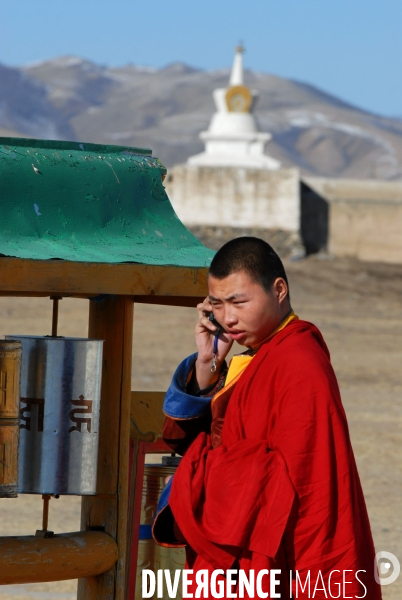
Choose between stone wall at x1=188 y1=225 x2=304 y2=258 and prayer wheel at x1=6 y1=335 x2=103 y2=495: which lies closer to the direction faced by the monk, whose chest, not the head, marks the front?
the prayer wheel

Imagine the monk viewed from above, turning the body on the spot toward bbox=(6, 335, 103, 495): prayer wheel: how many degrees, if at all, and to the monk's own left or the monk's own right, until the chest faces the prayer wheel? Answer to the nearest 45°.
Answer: approximately 90° to the monk's own right

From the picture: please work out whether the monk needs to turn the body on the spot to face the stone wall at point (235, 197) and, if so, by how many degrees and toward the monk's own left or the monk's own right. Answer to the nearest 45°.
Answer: approximately 135° to the monk's own right

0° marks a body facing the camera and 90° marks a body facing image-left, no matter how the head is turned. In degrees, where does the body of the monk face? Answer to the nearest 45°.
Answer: approximately 45°

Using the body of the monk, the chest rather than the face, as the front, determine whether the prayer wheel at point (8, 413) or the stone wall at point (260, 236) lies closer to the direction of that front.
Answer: the prayer wheel

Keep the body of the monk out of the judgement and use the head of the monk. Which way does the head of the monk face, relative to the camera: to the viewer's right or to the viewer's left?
to the viewer's left

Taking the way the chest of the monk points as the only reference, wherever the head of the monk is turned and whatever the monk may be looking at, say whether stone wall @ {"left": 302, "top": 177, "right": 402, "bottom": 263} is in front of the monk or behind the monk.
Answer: behind

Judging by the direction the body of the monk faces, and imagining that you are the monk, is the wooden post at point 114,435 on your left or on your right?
on your right

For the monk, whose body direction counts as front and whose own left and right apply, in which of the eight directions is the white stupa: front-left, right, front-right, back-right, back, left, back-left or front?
back-right
